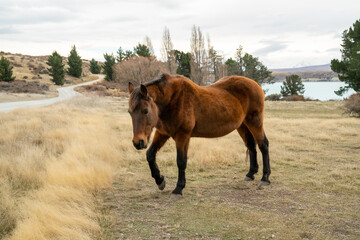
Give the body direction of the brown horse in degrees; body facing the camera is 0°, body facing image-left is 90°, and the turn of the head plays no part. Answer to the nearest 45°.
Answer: approximately 45°

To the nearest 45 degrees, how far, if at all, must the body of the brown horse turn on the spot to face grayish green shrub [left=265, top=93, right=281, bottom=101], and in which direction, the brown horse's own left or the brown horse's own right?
approximately 135° to the brown horse's own right

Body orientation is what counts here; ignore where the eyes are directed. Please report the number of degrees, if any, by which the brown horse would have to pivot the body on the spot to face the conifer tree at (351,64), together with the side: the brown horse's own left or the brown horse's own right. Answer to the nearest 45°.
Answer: approximately 180°

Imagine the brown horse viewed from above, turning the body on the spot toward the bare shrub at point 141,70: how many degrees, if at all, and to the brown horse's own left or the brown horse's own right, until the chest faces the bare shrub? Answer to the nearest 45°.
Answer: approximately 135° to the brown horse's own right

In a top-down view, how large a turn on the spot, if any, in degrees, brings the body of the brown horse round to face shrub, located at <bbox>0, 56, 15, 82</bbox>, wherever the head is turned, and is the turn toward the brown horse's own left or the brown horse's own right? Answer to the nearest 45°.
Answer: approximately 90° to the brown horse's own right

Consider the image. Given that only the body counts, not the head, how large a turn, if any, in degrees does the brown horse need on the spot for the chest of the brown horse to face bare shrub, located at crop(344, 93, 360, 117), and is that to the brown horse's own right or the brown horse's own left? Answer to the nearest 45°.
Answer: approximately 180°

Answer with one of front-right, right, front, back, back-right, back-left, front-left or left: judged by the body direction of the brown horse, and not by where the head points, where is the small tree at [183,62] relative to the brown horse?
back-right

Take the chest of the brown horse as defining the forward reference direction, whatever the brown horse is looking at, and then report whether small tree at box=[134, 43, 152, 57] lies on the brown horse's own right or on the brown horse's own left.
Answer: on the brown horse's own right
